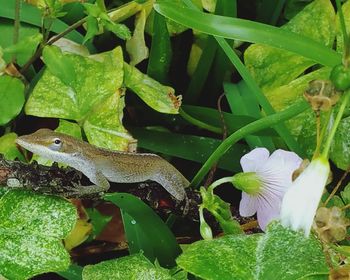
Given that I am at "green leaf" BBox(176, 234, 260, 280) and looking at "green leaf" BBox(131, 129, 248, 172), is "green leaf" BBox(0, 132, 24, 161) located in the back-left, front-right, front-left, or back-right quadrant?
front-left

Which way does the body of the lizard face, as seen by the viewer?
to the viewer's left

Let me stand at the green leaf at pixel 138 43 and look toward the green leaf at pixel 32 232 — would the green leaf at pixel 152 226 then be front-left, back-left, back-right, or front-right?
front-left
